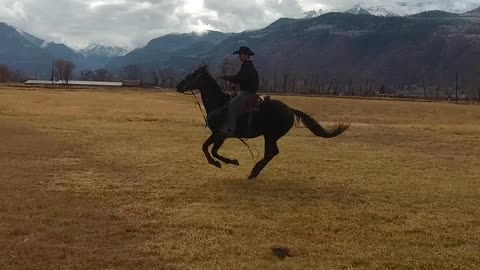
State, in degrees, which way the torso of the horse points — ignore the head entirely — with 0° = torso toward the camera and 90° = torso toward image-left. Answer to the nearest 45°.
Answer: approximately 90°

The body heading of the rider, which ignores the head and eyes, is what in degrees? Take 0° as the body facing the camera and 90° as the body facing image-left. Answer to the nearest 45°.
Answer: approximately 90°
